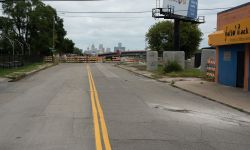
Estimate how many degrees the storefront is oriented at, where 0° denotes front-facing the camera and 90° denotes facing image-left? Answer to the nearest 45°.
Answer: approximately 45°

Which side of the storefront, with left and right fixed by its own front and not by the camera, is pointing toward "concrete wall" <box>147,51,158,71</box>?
right

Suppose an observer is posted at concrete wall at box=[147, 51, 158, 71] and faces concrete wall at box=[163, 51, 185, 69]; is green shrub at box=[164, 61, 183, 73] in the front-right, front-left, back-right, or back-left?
front-right

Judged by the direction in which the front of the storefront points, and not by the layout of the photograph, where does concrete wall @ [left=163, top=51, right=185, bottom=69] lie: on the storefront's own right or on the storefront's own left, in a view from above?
on the storefront's own right

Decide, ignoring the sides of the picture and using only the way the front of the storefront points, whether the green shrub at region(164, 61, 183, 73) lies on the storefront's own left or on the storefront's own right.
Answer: on the storefront's own right
